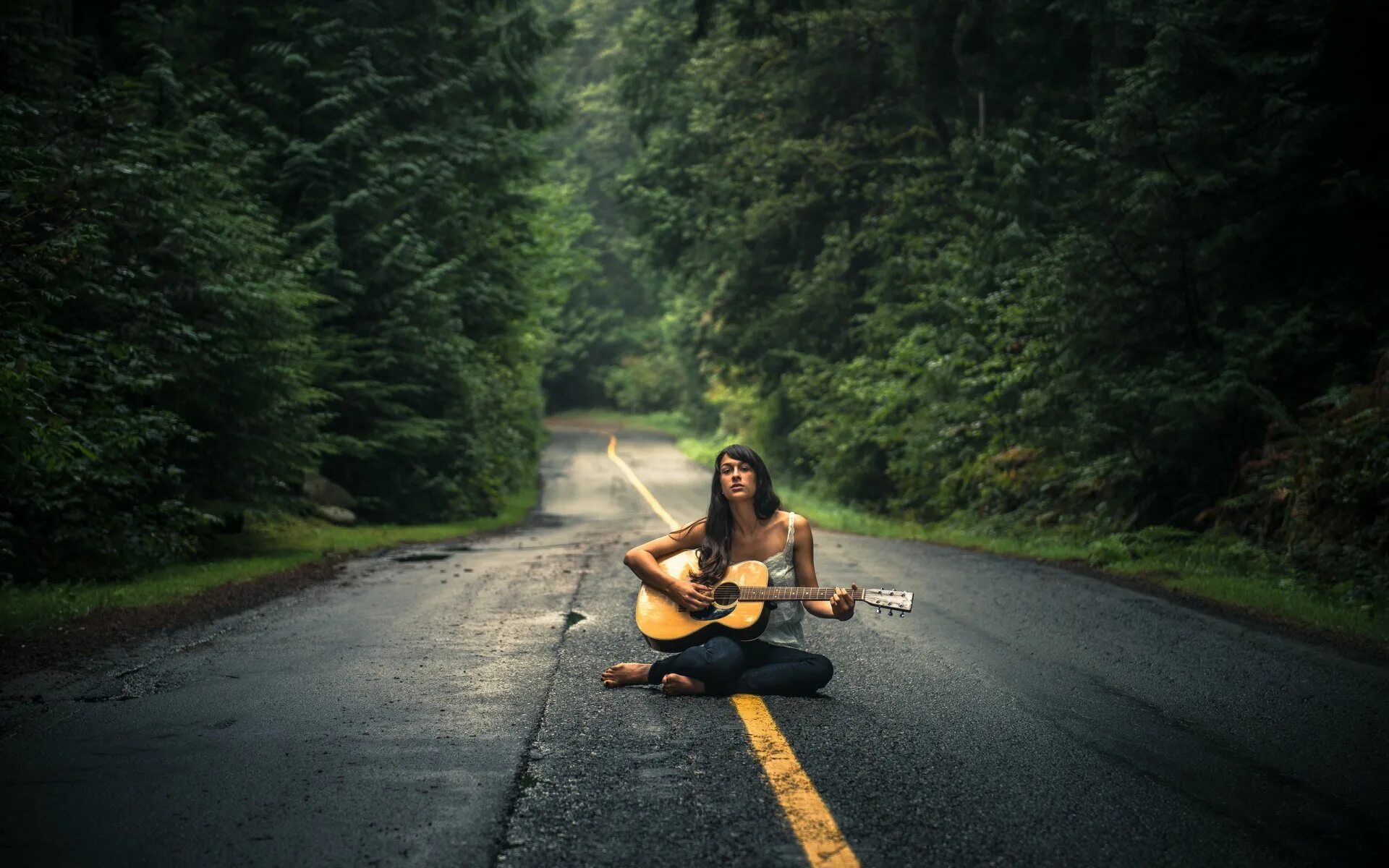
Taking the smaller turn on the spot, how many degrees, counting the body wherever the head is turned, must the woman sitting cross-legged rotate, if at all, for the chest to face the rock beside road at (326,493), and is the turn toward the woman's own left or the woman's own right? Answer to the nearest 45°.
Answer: approximately 135° to the woman's own right

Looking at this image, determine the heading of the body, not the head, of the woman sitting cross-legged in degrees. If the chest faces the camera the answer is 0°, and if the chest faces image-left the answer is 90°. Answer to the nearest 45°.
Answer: approximately 0°
